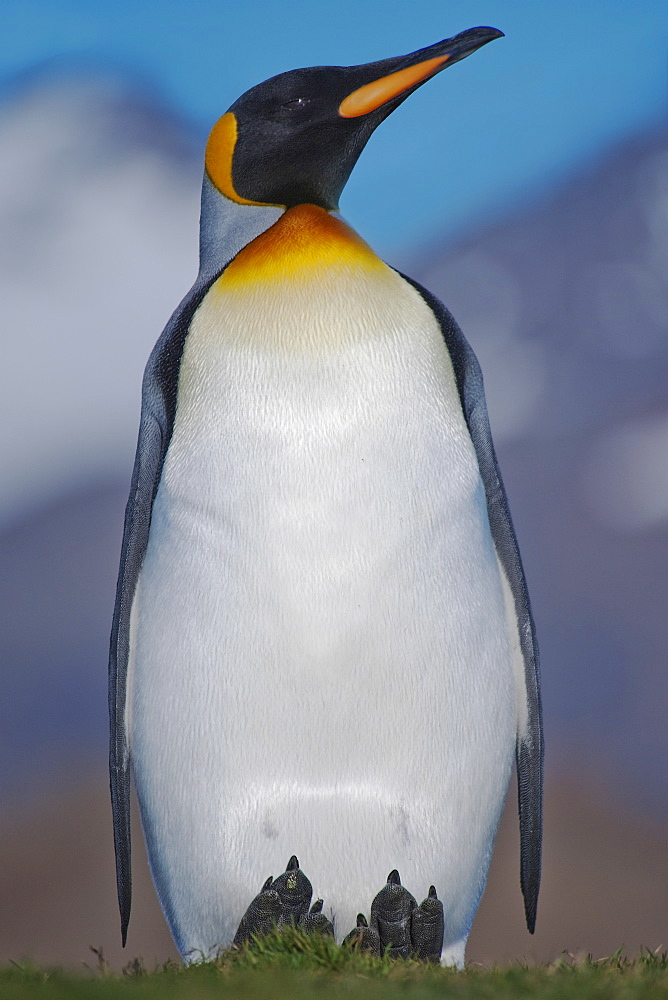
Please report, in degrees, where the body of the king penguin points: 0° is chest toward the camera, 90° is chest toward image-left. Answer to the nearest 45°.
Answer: approximately 0°
